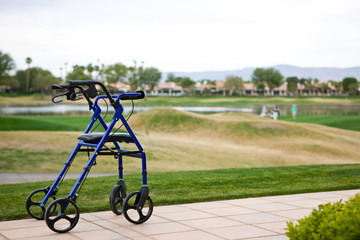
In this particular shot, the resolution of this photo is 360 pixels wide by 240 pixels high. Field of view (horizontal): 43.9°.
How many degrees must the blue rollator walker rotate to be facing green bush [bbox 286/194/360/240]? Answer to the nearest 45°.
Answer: approximately 45° to its right

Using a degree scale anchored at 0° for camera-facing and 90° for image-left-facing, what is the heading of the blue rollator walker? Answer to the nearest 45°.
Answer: approximately 270°
